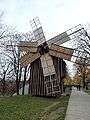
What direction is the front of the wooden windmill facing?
toward the camera
